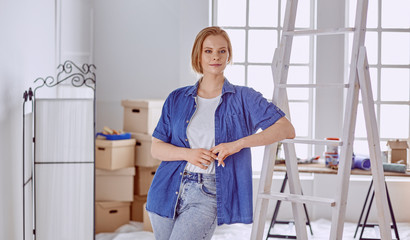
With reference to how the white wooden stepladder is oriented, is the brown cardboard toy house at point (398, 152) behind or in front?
behind

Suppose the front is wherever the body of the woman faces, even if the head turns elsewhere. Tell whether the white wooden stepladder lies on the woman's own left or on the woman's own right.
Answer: on the woman's own left

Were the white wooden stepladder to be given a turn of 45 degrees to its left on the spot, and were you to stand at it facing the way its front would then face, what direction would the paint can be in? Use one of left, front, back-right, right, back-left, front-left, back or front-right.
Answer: back

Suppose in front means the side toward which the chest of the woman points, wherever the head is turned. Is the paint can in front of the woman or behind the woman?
behind

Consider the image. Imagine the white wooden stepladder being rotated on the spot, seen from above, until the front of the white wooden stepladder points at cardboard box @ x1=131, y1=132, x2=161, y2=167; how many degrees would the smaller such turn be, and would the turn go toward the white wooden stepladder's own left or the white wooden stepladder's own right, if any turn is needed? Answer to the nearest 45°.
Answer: approximately 90° to the white wooden stepladder's own right

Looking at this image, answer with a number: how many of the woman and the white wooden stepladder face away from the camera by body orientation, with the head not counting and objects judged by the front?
0

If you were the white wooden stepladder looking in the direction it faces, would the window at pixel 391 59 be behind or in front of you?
behind

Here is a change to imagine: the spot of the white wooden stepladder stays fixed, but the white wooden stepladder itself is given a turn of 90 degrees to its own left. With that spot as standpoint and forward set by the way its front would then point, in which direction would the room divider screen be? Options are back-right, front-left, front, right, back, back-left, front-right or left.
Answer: back-right

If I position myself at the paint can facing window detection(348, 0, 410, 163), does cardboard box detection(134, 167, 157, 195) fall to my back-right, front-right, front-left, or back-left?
back-left

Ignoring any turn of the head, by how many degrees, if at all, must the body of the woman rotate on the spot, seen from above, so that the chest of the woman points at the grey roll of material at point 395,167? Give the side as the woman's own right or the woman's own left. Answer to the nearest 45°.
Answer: approximately 135° to the woman's own left

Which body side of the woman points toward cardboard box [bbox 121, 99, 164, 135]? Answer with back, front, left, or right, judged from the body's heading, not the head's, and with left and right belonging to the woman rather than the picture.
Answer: back

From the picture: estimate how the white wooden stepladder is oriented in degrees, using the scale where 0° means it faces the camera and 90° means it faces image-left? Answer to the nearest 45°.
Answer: approximately 45°

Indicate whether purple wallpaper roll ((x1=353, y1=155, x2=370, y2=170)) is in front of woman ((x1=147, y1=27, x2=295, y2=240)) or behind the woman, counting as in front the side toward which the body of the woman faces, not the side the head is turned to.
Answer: behind

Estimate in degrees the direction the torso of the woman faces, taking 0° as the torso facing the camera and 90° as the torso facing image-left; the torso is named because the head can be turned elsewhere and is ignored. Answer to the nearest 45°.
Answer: approximately 0°
